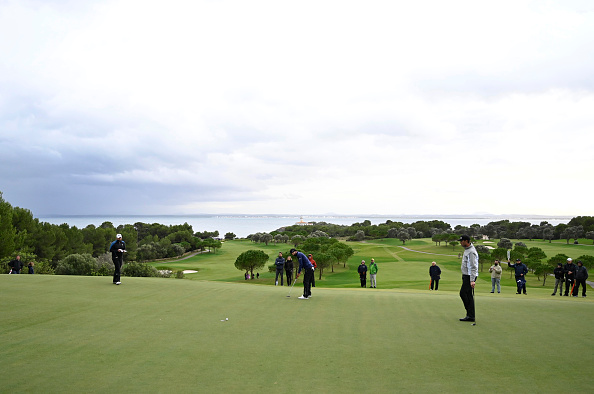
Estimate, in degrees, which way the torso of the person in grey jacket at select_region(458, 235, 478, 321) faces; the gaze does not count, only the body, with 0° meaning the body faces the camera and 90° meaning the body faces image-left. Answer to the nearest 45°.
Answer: approximately 90°

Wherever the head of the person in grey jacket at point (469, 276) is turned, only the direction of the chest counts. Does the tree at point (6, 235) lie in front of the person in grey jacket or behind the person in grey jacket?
in front
